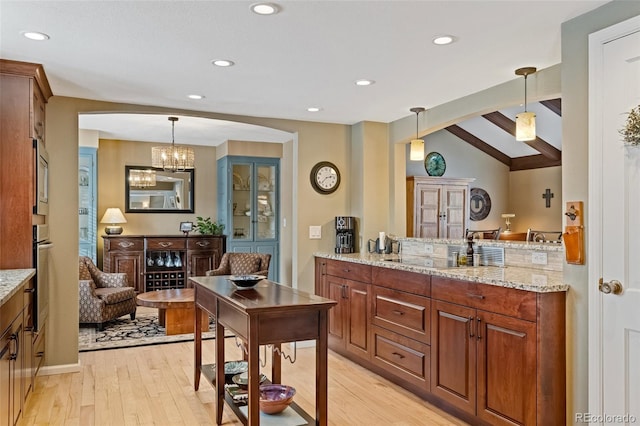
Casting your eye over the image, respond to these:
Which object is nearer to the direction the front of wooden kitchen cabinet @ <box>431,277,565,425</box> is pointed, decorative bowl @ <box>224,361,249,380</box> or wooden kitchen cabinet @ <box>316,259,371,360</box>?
the decorative bowl

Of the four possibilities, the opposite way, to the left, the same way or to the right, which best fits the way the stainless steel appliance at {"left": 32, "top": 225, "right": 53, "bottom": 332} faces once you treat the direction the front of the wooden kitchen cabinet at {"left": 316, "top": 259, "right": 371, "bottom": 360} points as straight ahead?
the opposite way

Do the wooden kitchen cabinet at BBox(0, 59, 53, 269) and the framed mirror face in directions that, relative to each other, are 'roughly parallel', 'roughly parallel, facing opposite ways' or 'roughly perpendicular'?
roughly perpendicular

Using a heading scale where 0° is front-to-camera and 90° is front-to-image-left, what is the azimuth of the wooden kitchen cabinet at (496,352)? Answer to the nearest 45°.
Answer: approximately 45°

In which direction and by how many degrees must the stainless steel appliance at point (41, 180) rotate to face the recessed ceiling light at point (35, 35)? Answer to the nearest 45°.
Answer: approximately 90° to its right

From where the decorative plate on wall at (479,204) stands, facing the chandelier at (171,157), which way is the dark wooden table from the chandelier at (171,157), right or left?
left

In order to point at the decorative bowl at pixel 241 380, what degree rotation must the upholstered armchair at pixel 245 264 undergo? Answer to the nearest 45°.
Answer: approximately 45° to its left

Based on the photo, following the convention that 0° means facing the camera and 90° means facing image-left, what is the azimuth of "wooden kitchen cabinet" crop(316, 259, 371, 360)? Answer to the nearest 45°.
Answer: approximately 45°

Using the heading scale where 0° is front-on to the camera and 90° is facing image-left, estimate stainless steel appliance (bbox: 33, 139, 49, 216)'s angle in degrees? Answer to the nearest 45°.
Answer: approximately 270°
